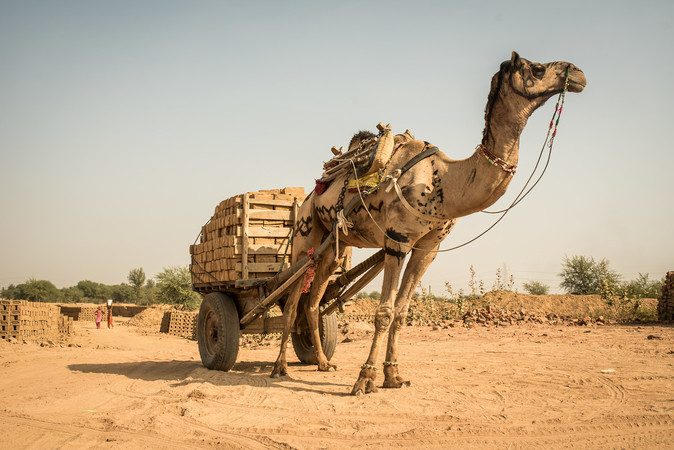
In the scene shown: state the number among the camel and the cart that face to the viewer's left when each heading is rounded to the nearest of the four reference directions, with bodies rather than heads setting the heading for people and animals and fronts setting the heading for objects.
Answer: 0

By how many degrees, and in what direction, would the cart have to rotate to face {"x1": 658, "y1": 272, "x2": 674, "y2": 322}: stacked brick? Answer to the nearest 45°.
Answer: approximately 90° to its left

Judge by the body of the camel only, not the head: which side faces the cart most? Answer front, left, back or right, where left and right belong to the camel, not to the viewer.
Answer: back

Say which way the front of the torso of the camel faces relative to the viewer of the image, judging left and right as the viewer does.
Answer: facing the viewer and to the right of the viewer

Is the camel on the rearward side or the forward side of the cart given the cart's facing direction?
on the forward side

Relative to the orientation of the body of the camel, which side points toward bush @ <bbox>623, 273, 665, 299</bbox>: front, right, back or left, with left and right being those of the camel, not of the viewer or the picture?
left

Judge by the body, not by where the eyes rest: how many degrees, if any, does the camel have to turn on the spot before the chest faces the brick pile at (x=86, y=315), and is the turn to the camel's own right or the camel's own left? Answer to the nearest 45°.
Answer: approximately 180°
